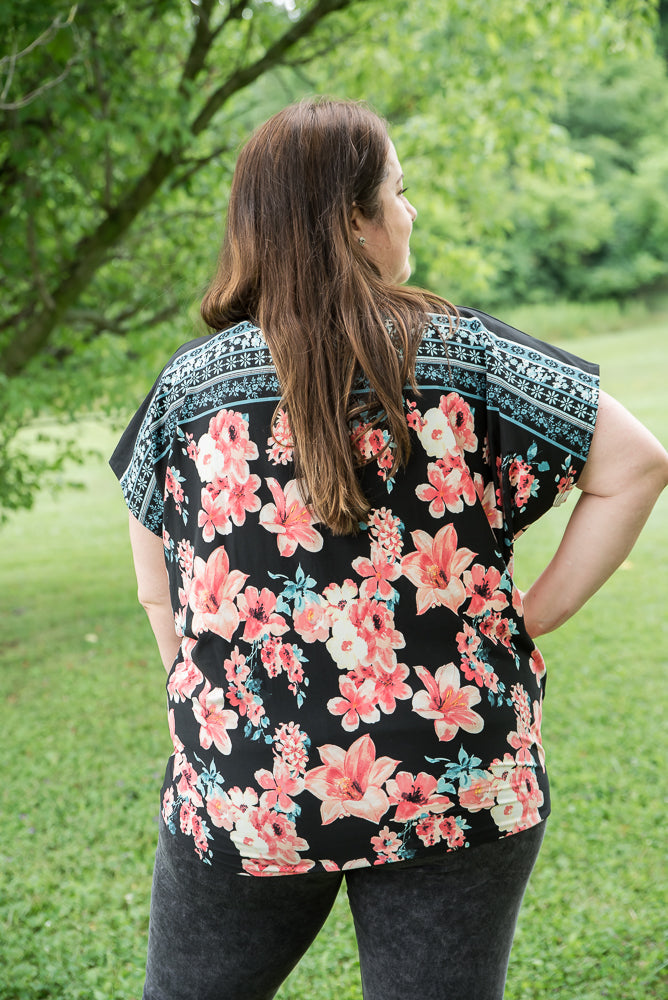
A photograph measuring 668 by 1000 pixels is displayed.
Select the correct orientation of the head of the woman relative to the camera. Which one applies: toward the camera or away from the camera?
away from the camera

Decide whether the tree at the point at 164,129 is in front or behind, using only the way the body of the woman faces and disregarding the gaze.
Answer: in front

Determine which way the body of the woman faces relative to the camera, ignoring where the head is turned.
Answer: away from the camera
